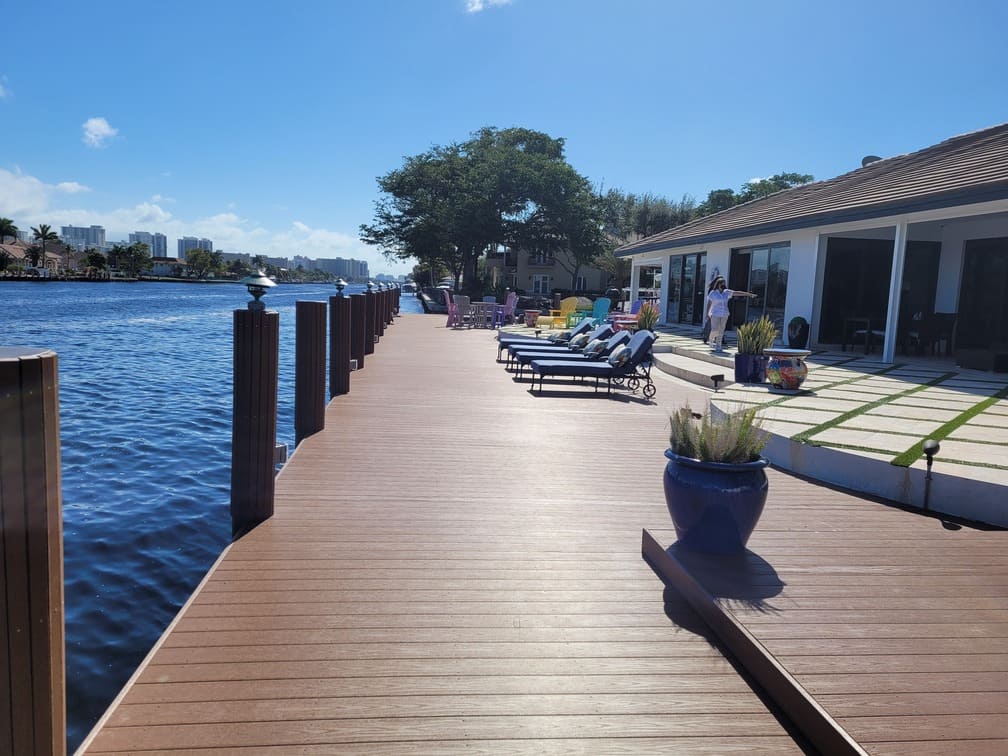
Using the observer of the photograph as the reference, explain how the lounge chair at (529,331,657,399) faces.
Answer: facing to the left of the viewer

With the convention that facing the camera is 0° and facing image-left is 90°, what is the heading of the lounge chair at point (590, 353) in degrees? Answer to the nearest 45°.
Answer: approximately 90°

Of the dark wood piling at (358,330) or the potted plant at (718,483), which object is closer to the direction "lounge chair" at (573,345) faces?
the dark wood piling

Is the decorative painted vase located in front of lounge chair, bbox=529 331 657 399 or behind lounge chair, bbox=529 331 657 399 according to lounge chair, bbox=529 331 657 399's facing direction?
behind

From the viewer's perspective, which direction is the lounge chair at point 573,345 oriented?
to the viewer's left

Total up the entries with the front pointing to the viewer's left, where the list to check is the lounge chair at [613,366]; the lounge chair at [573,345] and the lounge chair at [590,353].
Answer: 3

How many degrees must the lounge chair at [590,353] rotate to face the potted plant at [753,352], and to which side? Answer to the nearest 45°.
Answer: approximately 135° to its left
